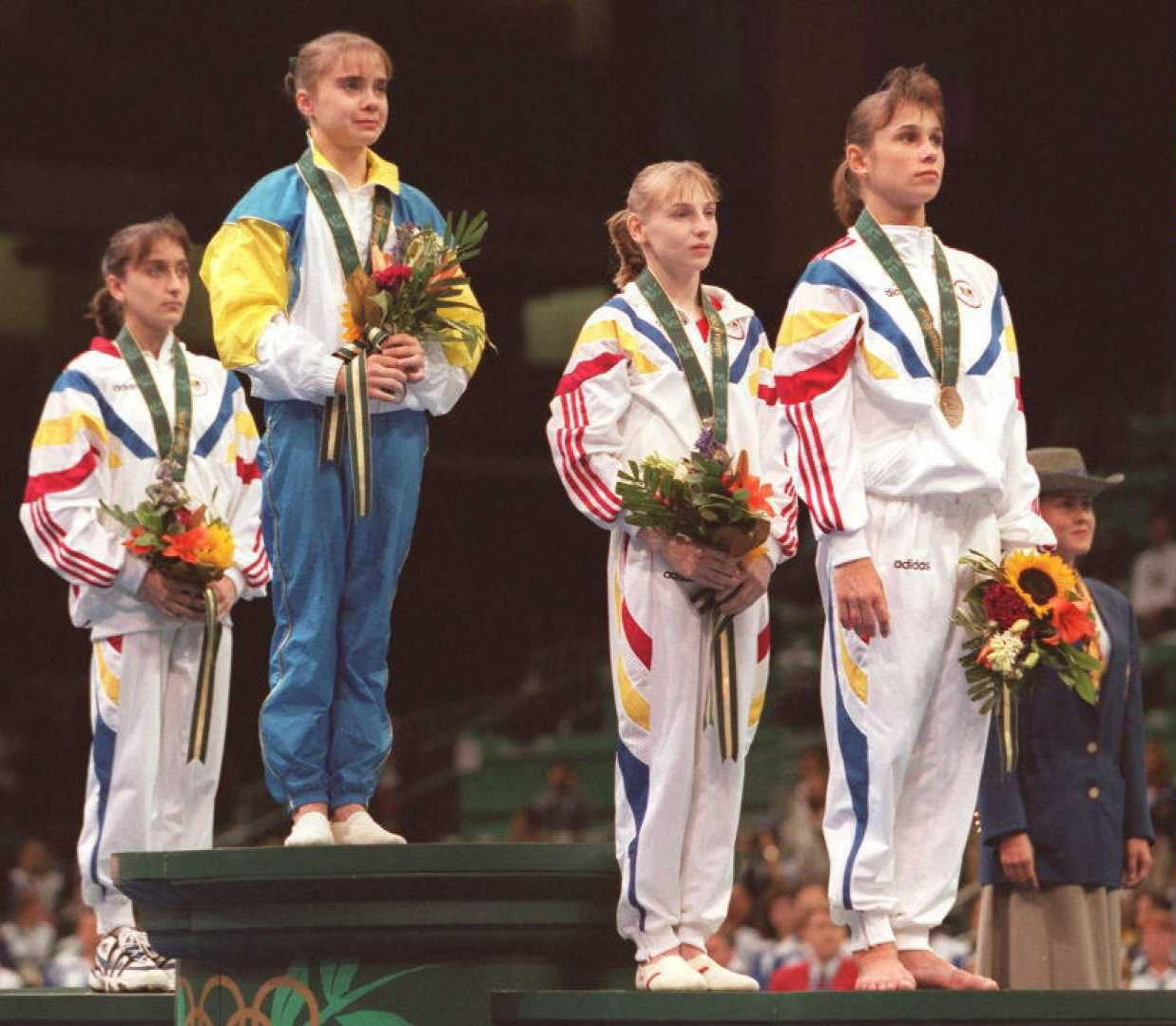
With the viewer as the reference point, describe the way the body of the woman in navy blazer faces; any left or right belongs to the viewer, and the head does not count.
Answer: facing the viewer and to the right of the viewer

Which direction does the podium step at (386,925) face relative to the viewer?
toward the camera

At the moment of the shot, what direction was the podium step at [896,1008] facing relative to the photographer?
facing the viewer

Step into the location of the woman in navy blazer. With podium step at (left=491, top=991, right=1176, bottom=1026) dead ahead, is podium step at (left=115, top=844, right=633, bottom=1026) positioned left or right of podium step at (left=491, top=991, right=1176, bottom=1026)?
right

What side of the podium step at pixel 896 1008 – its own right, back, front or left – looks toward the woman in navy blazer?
back

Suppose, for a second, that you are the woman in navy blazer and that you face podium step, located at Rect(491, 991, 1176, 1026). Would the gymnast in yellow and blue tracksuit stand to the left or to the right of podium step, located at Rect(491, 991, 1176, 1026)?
right

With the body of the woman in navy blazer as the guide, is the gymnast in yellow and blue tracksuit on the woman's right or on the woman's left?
on the woman's right

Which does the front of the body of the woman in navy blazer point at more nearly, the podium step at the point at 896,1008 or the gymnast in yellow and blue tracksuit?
the podium step

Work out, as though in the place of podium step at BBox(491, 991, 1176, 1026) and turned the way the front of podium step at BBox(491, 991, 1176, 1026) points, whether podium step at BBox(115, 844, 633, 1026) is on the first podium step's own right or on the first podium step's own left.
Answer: on the first podium step's own right

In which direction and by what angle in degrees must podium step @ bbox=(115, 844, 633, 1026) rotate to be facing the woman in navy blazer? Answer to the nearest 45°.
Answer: approximately 135° to its left

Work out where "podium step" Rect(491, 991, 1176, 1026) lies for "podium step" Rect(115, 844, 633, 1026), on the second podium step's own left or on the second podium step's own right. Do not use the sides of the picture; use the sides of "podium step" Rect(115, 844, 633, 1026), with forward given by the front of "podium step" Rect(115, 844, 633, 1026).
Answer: on the second podium step's own left

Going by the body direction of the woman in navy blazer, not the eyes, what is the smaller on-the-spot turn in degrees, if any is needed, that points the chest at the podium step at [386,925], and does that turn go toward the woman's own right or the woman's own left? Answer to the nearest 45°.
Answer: approximately 90° to the woman's own right

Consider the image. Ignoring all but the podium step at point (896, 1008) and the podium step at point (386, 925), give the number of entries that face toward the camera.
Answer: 2

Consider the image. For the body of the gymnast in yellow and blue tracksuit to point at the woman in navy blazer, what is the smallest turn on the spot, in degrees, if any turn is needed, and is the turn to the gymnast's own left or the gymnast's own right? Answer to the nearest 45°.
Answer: approximately 45° to the gymnast's own left
